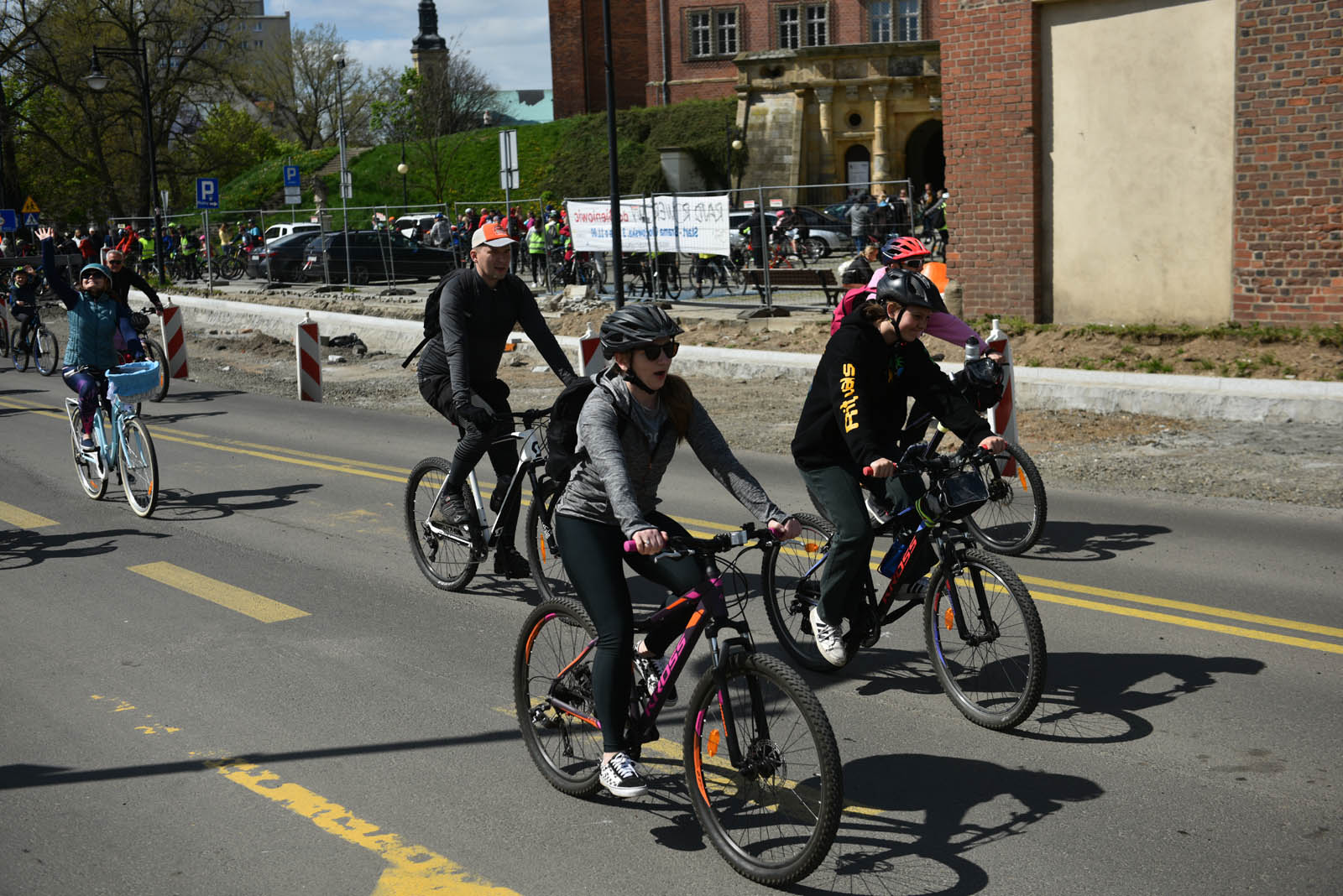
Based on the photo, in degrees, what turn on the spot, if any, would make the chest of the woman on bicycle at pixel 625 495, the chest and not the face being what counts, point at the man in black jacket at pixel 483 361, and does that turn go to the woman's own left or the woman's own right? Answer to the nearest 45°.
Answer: approximately 135° to the woman's own left

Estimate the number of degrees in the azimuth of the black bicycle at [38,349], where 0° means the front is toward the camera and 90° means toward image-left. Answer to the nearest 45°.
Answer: approximately 315°

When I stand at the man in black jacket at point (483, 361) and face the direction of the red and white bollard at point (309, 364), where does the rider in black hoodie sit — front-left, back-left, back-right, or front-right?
back-right

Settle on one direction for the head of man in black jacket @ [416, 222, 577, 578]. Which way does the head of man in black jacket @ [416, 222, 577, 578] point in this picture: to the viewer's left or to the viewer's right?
to the viewer's right

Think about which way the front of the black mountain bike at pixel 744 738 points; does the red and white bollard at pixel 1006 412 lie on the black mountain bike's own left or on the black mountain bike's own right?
on the black mountain bike's own left

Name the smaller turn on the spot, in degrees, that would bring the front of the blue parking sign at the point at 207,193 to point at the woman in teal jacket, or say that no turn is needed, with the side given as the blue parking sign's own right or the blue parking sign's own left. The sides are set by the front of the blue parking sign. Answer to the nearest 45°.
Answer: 0° — it already faces them

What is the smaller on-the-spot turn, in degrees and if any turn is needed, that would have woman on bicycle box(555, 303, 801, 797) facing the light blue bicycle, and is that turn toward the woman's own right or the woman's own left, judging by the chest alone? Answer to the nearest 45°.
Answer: approximately 180°
